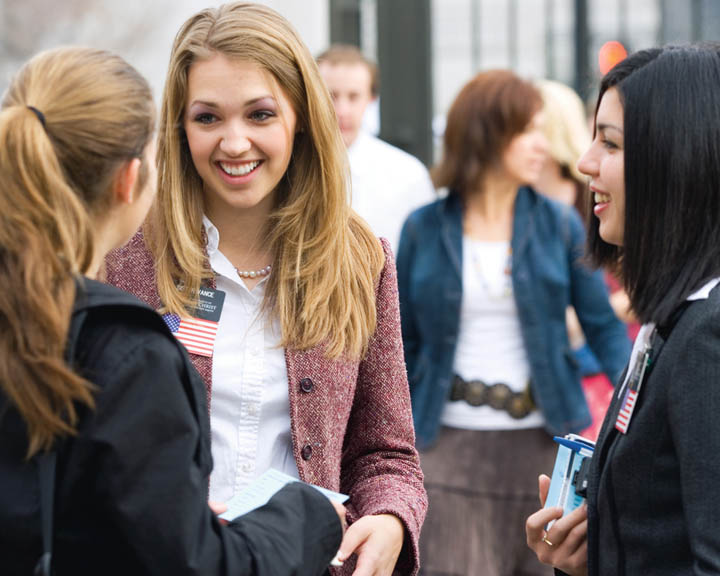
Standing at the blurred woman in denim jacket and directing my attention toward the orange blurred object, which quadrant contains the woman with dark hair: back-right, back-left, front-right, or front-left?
back-right

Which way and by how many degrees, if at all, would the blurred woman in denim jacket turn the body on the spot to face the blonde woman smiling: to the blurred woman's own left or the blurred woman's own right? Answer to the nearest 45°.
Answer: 0° — they already face them

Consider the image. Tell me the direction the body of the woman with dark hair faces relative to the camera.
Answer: to the viewer's left

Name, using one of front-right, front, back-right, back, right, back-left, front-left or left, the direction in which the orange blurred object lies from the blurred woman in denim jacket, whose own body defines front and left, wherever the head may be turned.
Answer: back

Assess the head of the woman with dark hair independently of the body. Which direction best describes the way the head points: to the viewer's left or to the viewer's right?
to the viewer's left

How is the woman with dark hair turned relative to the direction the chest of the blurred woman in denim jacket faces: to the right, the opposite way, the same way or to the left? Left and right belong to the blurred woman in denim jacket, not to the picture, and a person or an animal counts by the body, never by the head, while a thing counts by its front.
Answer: to the right

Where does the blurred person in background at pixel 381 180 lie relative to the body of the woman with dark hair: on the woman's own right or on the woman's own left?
on the woman's own right

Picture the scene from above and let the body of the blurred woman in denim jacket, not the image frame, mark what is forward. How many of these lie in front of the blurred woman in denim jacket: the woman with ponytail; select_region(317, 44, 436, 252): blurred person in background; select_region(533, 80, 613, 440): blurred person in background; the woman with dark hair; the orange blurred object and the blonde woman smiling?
3

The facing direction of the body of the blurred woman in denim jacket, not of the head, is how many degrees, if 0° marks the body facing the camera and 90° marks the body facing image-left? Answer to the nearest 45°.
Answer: approximately 0°
